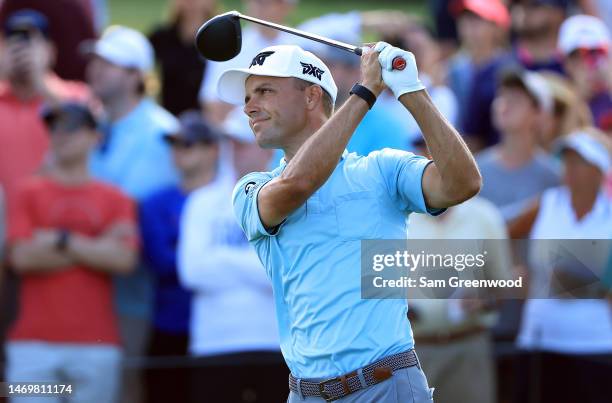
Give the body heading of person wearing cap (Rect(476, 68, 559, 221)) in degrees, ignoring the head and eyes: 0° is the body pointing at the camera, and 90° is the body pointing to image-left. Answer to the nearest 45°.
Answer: approximately 45°

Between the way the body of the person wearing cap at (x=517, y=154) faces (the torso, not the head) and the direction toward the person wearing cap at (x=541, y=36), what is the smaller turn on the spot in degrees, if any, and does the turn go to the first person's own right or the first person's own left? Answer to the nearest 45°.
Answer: approximately 135° to the first person's own right

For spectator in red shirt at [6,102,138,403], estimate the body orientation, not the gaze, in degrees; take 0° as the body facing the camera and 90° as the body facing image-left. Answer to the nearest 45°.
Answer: approximately 0°

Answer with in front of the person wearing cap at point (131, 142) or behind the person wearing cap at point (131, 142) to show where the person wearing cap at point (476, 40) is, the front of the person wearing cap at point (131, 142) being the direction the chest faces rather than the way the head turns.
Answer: behind

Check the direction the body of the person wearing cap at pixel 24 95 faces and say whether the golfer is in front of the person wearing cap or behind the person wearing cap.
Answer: in front

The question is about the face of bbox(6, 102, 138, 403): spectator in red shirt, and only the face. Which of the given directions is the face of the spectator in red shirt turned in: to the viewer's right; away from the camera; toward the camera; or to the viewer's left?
toward the camera

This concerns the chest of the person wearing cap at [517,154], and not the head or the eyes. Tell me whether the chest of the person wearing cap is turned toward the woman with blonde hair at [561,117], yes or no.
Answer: no

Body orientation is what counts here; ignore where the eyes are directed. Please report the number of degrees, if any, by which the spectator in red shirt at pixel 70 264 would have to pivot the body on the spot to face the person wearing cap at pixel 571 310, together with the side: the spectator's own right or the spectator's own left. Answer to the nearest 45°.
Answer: approximately 90° to the spectator's own left

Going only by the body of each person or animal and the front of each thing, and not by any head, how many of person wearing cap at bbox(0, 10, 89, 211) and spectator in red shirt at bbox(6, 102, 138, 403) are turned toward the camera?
2

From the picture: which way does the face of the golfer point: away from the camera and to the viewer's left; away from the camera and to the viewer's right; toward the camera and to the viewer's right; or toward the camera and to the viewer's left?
toward the camera and to the viewer's left

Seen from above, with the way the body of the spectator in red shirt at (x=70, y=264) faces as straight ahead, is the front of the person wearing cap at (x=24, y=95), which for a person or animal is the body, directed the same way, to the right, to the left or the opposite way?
the same way
